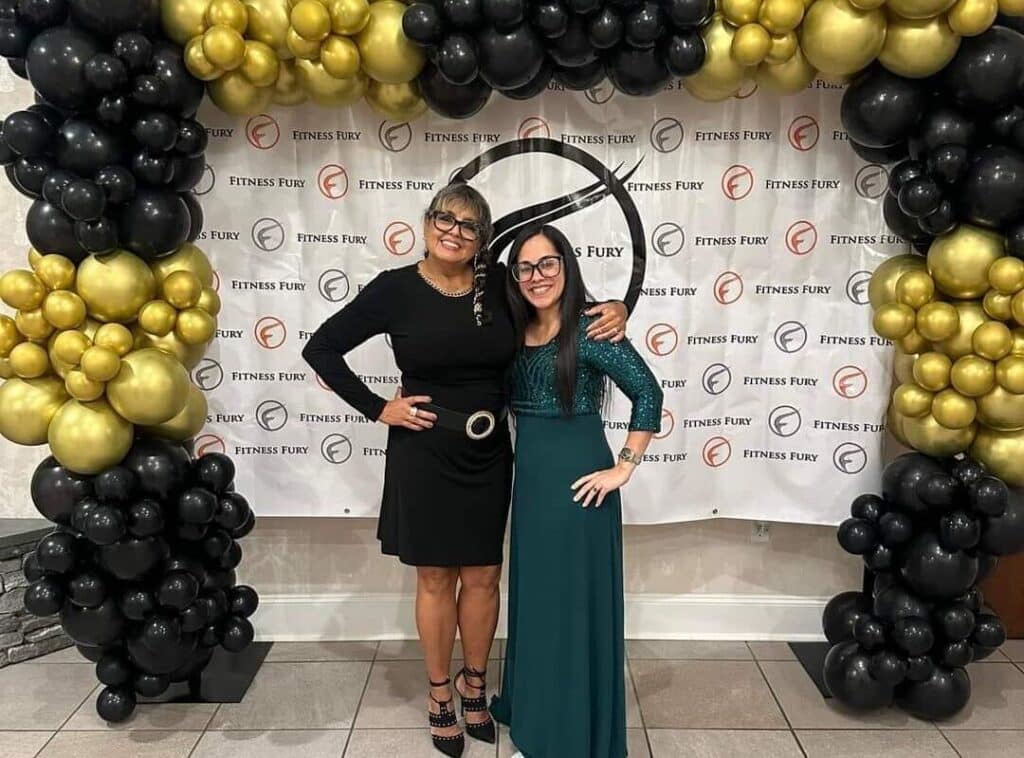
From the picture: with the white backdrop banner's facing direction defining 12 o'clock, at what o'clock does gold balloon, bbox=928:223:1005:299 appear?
The gold balloon is roughly at 10 o'clock from the white backdrop banner.

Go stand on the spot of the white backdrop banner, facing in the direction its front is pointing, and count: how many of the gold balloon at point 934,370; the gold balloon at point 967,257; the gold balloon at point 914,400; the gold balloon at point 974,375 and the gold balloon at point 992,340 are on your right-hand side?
0

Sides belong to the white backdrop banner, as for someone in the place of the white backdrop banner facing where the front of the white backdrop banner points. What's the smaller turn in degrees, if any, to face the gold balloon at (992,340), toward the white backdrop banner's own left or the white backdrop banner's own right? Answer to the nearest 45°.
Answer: approximately 45° to the white backdrop banner's own left

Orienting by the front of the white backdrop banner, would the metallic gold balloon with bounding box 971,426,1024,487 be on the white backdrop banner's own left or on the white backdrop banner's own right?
on the white backdrop banner's own left

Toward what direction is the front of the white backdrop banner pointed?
toward the camera

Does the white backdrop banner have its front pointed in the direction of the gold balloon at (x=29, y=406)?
no

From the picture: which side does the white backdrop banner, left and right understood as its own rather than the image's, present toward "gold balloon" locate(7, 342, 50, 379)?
right

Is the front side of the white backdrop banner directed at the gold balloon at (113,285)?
no

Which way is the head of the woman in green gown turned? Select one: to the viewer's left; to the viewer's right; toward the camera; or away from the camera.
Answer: toward the camera

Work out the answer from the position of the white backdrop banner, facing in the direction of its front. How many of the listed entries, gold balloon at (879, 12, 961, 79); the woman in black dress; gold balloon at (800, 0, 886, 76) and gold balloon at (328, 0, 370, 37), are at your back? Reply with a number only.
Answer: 0
